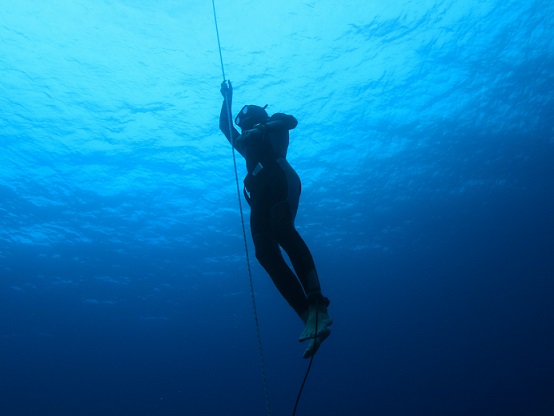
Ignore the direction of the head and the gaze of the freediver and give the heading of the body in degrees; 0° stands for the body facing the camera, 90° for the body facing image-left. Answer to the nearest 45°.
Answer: approximately 45°
